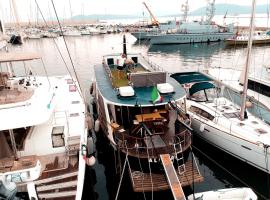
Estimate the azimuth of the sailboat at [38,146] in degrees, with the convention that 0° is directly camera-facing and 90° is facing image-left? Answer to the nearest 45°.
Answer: approximately 180°

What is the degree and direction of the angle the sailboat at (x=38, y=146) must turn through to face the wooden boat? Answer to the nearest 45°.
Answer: approximately 90° to its right
